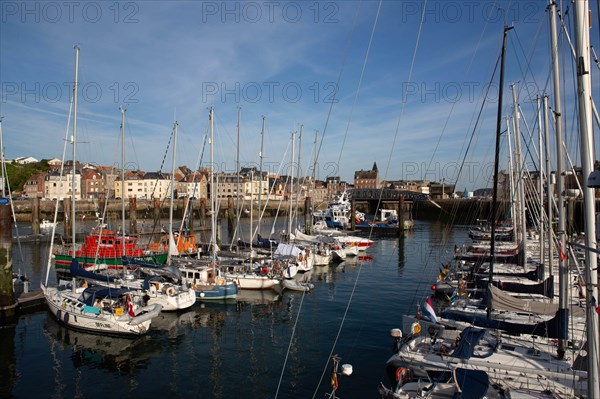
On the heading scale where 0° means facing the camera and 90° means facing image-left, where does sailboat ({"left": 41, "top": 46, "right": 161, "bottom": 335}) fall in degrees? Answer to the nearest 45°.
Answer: approximately 135°

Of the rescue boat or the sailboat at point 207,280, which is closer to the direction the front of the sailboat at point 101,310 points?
the rescue boat

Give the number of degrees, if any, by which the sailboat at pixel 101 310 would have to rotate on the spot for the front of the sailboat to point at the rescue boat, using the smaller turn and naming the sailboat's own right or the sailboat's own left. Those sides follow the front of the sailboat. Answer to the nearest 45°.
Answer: approximately 45° to the sailboat's own right

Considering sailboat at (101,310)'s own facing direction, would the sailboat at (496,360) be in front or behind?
behind
